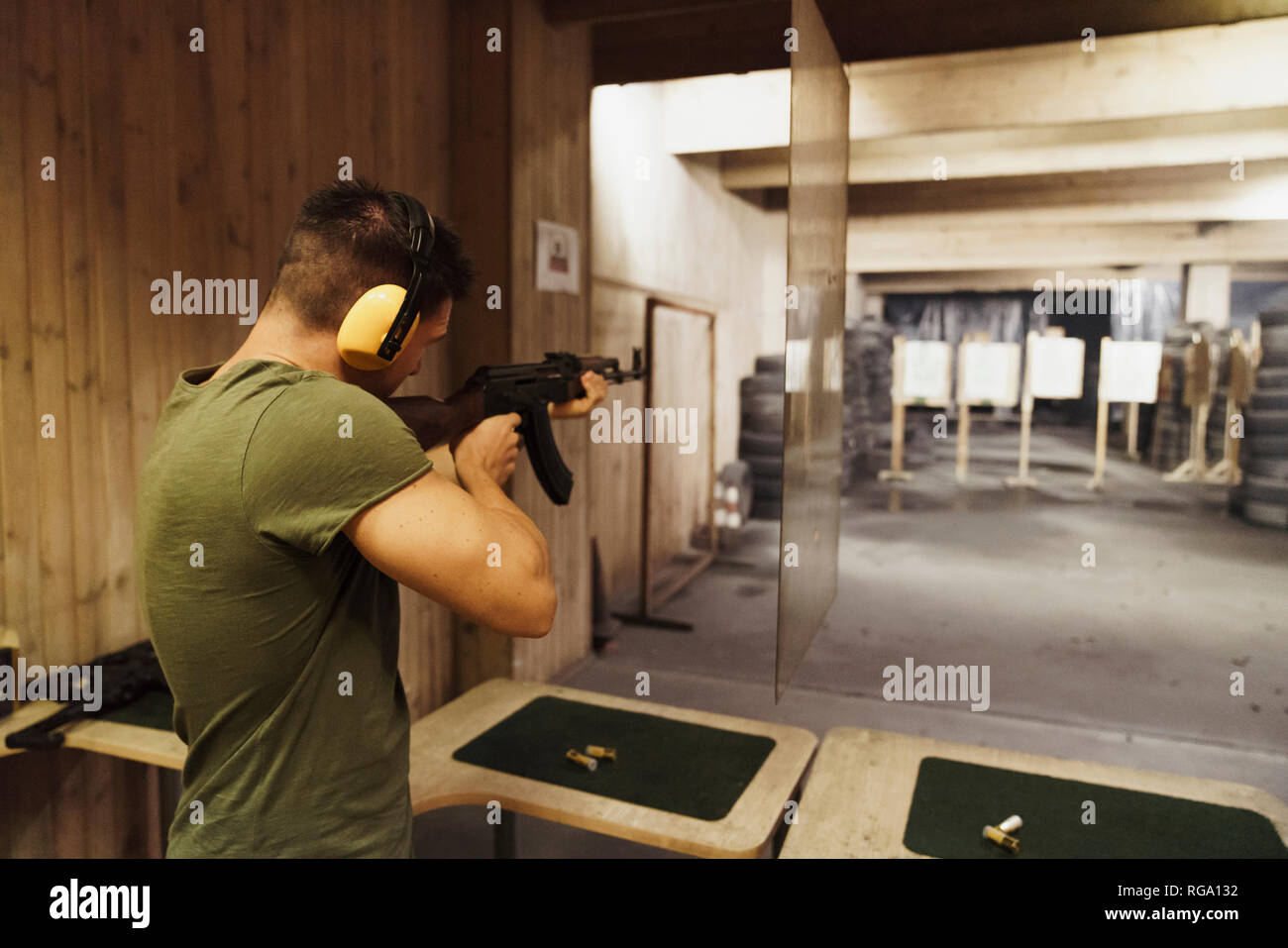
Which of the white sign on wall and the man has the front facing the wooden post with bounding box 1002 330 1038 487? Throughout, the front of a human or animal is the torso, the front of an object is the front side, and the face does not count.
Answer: the man

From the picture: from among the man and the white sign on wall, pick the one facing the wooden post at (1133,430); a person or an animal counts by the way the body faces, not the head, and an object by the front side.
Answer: the man

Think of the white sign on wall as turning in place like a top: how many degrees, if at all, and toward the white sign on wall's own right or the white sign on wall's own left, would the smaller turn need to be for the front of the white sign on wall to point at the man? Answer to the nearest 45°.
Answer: approximately 45° to the white sign on wall's own right

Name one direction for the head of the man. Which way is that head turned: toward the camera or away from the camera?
away from the camera

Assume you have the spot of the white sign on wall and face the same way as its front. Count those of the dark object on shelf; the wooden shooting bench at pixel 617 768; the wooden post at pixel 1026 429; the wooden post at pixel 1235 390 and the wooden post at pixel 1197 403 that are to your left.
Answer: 3

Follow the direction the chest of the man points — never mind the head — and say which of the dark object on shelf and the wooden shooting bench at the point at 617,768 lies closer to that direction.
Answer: the wooden shooting bench

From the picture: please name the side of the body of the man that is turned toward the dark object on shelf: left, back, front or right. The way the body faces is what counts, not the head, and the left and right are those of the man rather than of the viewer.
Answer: left

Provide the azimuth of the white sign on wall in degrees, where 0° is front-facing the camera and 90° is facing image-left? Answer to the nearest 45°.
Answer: approximately 315°

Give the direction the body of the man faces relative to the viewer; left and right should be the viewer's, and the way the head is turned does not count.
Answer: facing away from the viewer and to the right of the viewer
